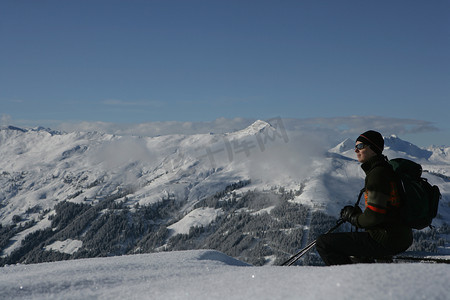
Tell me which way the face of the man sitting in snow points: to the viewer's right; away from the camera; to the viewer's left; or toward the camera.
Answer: to the viewer's left

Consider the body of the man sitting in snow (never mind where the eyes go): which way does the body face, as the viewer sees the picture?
to the viewer's left
